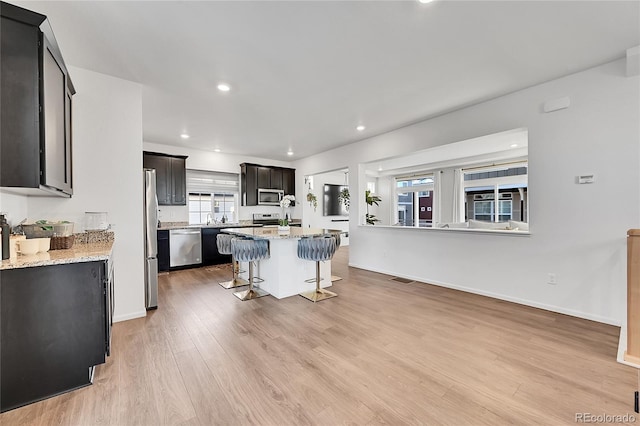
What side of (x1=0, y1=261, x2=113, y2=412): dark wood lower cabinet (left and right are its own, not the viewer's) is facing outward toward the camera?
right

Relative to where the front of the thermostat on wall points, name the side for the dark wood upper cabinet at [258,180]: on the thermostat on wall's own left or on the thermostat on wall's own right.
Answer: on the thermostat on wall's own right

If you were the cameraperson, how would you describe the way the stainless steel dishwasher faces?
facing the viewer

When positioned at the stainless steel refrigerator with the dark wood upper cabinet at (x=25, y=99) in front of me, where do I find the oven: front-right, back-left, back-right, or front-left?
back-left

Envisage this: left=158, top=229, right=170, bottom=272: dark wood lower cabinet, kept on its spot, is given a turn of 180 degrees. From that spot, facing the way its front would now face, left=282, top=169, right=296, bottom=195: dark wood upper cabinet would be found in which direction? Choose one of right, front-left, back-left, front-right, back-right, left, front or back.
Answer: right

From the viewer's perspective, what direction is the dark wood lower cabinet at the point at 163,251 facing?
toward the camera

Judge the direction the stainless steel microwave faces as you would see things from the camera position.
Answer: facing the viewer

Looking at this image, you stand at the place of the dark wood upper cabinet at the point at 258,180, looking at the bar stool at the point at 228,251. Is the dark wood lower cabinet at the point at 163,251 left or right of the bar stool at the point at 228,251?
right

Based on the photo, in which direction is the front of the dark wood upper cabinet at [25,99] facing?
to the viewer's right

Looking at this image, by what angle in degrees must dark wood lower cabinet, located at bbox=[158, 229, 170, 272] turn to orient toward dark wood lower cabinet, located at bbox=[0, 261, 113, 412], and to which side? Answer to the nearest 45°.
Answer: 0° — it already faces it

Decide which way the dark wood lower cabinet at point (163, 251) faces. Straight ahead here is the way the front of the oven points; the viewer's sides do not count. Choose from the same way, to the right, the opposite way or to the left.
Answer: the same way

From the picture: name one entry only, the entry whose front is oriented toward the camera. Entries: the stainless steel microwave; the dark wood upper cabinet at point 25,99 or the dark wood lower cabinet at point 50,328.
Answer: the stainless steel microwave

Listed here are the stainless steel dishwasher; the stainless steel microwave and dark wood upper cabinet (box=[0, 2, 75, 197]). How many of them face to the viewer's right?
1

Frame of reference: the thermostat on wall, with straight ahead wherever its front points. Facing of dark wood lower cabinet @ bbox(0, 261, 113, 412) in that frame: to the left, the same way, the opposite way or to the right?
the opposite way

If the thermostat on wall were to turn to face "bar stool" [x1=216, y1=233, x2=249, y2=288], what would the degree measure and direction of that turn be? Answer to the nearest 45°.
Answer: approximately 45° to its right

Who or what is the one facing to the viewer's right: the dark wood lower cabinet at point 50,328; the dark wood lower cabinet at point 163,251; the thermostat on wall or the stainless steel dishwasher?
the dark wood lower cabinet at point 50,328
